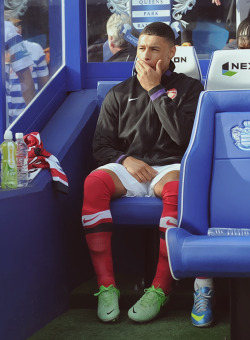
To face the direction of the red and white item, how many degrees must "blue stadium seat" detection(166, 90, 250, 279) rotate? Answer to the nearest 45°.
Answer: approximately 135° to its right

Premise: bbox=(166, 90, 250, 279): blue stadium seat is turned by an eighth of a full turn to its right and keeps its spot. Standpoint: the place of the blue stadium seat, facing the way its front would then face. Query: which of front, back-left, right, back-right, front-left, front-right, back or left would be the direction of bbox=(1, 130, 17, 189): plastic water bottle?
front-right

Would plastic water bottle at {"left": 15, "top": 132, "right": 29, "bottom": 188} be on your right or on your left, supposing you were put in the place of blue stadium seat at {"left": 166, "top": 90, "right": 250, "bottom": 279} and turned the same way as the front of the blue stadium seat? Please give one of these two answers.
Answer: on your right

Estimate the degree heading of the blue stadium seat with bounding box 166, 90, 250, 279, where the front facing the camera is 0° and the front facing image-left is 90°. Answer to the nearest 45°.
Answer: approximately 0°
